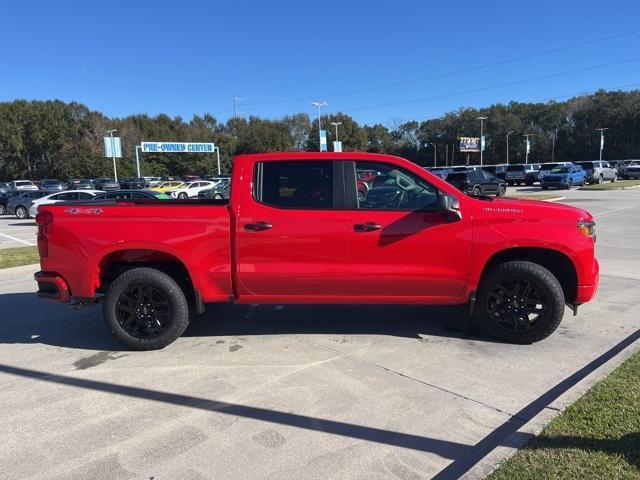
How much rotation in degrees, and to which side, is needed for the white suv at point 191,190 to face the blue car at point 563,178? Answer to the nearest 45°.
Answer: approximately 135° to its left

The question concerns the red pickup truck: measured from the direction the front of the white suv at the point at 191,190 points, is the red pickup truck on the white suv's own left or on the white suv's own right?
on the white suv's own left

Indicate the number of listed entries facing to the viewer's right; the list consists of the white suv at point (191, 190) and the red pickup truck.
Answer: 1

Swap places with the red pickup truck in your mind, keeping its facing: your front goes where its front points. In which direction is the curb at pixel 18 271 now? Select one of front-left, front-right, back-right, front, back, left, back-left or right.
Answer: back-left

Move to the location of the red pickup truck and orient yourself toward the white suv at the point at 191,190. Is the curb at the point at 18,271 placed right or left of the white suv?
left

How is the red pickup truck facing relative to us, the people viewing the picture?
facing to the right of the viewer

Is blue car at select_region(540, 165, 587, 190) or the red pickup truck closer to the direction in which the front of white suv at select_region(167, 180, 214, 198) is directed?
the red pickup truck

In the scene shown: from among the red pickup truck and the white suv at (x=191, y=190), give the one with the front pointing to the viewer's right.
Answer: the red pickup truck

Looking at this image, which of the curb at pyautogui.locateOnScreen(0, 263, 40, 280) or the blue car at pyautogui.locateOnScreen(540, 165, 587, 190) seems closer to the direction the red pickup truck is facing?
the blue car

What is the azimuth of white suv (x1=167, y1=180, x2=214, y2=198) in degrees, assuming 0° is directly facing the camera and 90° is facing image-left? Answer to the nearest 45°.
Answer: approximately 45°

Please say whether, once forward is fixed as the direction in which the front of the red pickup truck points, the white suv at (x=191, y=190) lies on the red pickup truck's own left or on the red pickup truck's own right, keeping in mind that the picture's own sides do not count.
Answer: on the red pickup truck's own left
